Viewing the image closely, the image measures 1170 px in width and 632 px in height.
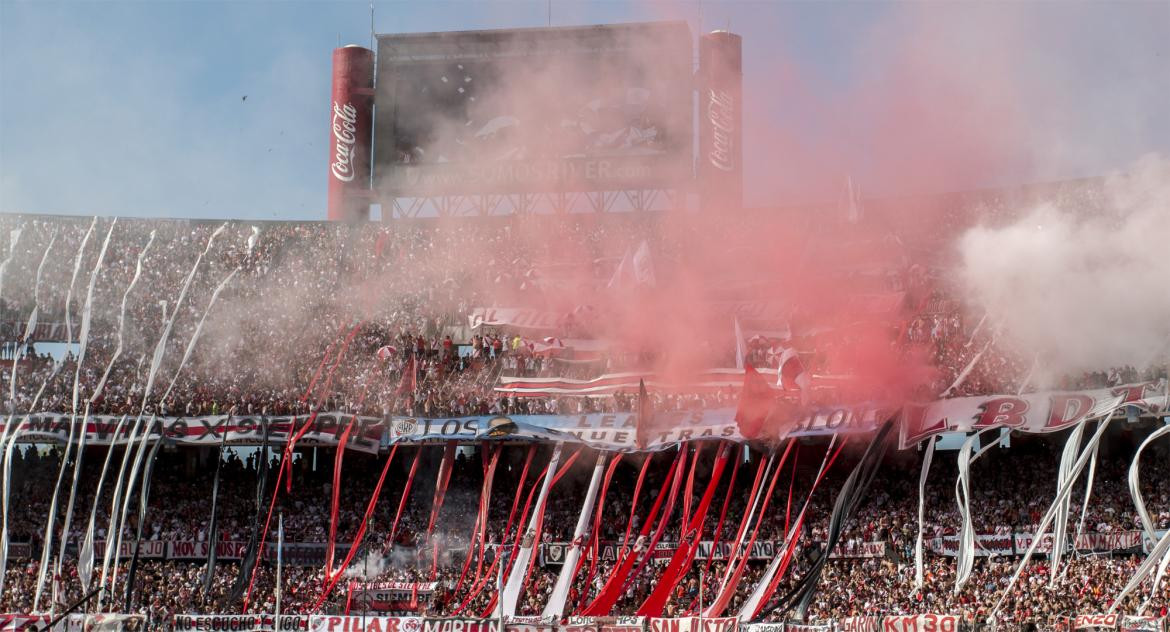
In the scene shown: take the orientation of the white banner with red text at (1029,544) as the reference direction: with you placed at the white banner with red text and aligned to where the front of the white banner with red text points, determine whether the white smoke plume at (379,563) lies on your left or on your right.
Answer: on your right

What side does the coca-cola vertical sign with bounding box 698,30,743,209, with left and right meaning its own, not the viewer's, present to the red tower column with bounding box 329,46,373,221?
right

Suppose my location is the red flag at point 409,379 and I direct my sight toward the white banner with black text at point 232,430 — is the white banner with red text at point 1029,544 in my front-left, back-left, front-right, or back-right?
back-left

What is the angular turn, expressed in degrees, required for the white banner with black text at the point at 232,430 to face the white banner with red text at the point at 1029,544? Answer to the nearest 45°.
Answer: approximately 45° to its left

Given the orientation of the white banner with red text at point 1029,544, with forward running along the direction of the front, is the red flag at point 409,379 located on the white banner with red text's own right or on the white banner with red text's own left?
on the white banner with red text's own right

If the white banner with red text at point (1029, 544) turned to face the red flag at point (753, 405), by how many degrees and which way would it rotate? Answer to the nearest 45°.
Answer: approximately 90° to its right

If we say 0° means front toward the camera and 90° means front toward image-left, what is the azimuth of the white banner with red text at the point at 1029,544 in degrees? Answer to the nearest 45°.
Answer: approximately 0°

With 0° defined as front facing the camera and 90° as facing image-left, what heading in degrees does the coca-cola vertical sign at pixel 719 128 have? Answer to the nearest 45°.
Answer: approximately 0°

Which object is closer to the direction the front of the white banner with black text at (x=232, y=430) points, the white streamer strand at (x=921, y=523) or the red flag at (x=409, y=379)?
the white streamer strand

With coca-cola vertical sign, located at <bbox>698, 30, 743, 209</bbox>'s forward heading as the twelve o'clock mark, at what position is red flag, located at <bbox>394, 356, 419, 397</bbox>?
The red flag is roughly at 2 o'clock from the coca-cola vertical sign.
